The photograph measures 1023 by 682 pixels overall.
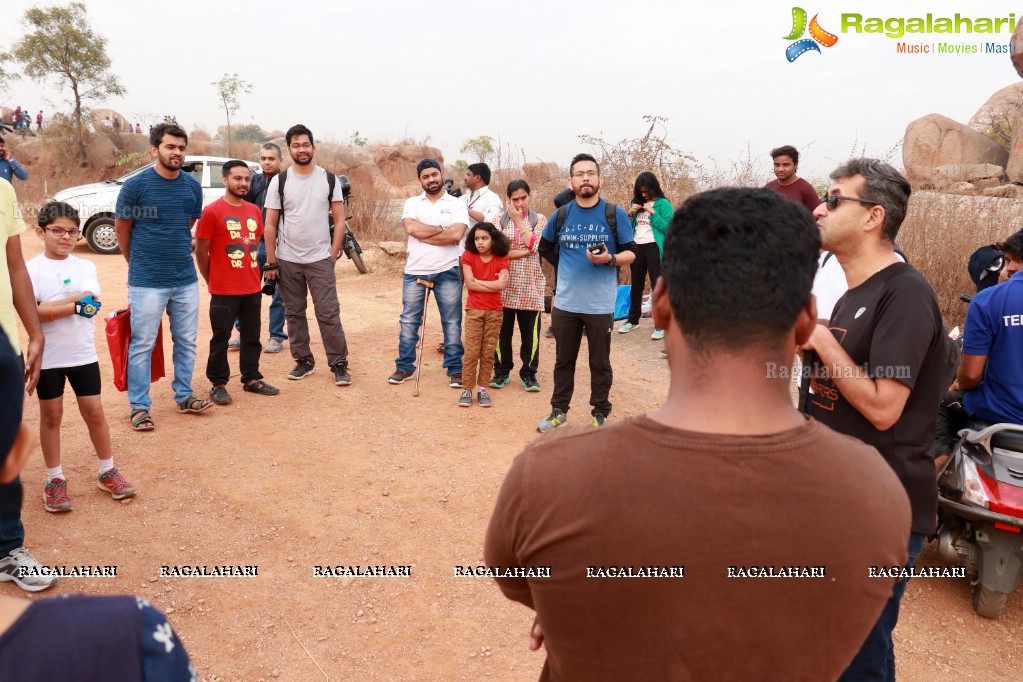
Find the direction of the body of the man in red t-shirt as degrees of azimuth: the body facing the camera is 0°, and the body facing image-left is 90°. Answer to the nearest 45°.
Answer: approximately 315°

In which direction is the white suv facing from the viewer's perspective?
to the viewer's left

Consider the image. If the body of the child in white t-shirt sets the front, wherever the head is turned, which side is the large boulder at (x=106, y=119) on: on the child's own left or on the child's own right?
on the child's own left

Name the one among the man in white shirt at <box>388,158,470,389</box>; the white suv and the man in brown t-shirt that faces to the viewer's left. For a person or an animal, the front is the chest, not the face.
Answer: the white suv

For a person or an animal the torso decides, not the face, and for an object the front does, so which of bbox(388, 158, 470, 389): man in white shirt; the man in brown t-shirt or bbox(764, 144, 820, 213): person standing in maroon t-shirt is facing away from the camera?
the man in brown t-shirt

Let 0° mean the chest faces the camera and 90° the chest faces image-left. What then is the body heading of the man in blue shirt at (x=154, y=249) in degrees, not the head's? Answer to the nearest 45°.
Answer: approximately 315°

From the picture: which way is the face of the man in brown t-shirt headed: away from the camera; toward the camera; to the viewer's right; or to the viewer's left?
away from the camera

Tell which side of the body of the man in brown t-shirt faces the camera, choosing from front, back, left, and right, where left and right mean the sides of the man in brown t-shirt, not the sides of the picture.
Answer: back

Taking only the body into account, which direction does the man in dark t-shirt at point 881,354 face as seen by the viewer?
to the viewer's left

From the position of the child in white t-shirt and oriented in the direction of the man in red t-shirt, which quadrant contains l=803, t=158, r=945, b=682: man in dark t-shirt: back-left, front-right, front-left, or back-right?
back-right

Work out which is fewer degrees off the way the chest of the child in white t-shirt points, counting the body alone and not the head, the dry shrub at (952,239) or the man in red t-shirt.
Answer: the dry shrub
